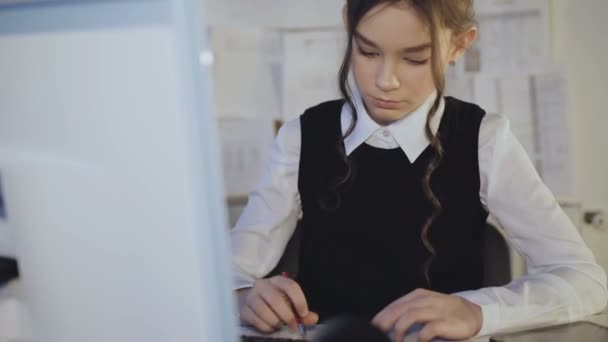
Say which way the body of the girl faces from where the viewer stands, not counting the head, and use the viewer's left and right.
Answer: facing the viewer
